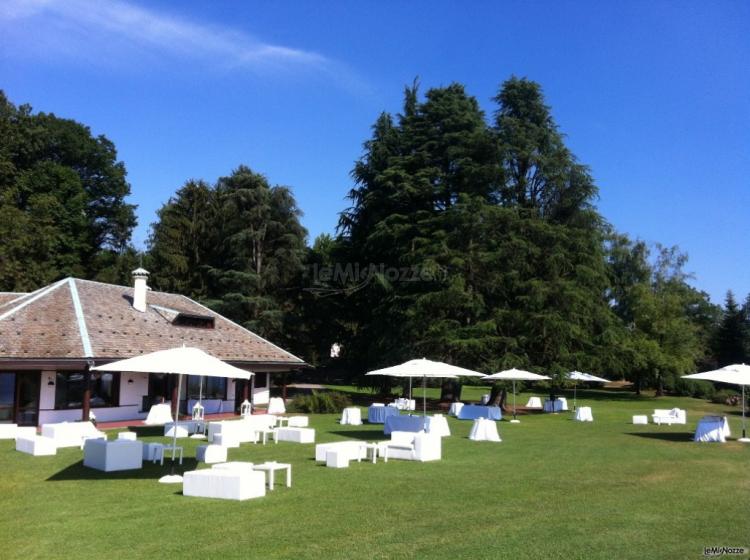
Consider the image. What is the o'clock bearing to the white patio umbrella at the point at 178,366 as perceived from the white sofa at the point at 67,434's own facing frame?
The white patio umbrella is roughly at 1 o'clock from the white sofa.

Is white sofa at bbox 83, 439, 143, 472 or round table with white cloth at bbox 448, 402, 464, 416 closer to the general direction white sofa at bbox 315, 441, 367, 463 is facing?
the white sofa

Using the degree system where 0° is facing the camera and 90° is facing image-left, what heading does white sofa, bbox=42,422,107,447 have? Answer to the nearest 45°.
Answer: approximately 315°

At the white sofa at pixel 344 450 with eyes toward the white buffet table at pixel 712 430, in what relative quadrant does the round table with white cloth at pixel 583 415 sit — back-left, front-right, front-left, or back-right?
front-left

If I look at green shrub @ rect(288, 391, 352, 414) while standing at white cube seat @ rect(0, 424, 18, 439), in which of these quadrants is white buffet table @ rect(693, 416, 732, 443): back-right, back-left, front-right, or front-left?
front-right

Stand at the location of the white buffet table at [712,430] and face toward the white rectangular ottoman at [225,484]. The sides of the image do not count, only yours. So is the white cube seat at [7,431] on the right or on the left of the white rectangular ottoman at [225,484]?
right

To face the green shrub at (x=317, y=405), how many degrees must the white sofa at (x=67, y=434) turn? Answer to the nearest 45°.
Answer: approximately 90° to its left

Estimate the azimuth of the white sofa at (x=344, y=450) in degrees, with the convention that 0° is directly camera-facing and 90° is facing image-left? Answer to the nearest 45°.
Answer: approximately 0°

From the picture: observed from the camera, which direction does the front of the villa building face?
facing the viewer and to the right of the viewer

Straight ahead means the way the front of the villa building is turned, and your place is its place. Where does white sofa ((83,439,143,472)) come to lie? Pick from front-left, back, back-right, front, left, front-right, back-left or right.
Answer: front-right

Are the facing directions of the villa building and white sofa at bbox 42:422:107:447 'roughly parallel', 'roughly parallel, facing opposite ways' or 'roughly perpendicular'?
roughly parallel

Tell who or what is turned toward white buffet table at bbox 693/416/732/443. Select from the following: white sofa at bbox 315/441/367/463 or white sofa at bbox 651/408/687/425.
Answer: white sofa at bbox 651/408/687/425

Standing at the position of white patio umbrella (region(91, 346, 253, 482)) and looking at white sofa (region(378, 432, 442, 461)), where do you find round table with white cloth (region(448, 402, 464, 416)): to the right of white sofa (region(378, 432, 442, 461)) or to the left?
left

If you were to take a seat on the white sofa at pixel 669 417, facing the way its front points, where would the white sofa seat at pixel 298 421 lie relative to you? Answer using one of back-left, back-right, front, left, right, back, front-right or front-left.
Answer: front-right

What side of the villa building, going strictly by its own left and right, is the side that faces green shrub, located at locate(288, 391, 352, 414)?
left

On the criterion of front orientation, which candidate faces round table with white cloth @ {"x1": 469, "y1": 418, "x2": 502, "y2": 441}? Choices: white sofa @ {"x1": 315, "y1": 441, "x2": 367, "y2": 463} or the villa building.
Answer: the villa building

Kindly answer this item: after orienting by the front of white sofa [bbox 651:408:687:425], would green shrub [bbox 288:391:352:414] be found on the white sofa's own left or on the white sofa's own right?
on the white sofa's own right
